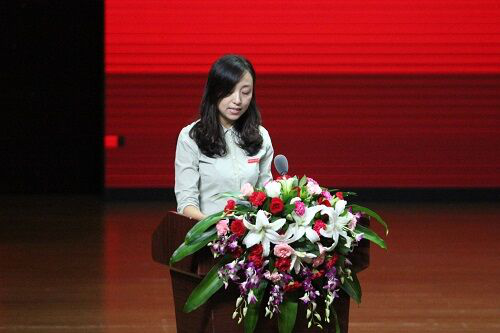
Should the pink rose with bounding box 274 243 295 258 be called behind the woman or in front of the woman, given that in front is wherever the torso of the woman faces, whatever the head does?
in front

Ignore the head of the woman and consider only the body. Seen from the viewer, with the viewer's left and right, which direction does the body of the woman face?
facing the viewer and to the right of the viewer

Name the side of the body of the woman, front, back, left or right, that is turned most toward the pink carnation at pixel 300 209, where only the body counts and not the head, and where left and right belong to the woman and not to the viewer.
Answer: front

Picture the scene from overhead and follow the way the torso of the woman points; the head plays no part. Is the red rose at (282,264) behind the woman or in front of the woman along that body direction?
in front

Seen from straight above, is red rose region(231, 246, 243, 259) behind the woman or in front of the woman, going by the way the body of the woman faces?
in front
